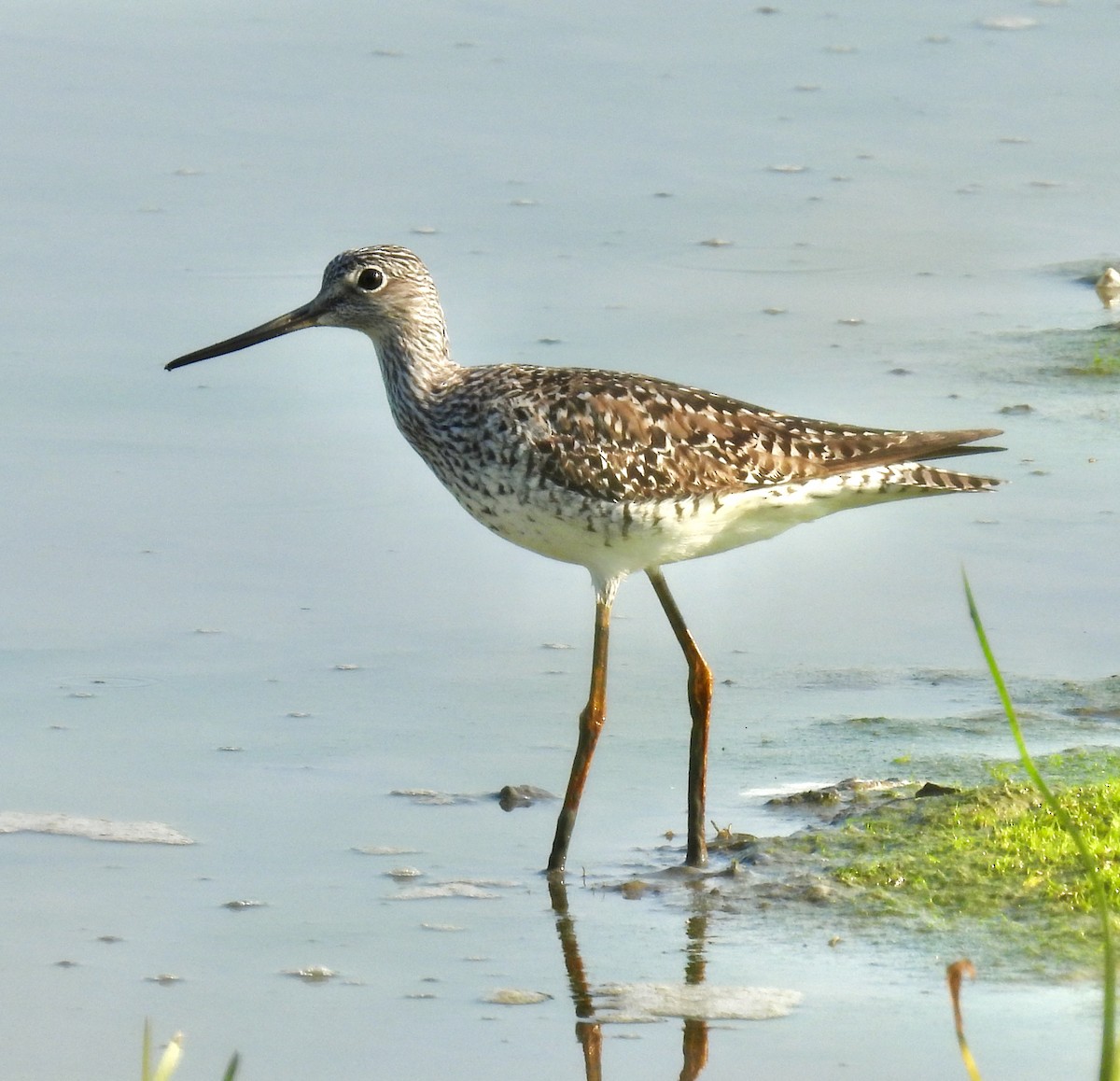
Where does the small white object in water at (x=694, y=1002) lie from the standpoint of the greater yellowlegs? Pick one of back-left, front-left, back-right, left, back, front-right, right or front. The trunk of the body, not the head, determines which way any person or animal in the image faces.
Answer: left

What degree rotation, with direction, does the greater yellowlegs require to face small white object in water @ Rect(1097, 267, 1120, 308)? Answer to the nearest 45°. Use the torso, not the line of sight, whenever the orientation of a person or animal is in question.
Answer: approximately 135° to its right

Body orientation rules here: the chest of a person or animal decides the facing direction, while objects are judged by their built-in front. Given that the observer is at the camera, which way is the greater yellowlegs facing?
facing to the left of the viewer

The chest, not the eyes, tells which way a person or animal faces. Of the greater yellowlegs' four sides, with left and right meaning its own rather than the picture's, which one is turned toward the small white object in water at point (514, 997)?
left

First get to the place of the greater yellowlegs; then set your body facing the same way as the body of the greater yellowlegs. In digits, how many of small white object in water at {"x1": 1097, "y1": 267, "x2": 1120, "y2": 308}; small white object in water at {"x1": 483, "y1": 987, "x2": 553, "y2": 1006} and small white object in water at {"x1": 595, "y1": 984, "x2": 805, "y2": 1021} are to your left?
2

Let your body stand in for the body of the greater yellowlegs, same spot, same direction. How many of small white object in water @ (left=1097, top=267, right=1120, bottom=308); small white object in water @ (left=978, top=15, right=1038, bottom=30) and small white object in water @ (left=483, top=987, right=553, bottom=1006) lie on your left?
1

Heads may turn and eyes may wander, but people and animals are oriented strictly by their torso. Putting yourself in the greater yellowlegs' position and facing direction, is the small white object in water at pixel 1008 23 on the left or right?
on its right
